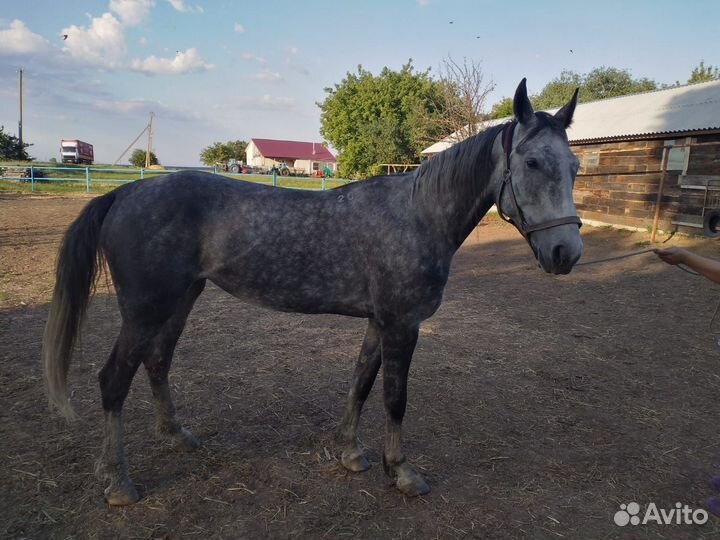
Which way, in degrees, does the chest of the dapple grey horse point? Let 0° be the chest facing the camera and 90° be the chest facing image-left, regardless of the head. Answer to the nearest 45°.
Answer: approximately 270°

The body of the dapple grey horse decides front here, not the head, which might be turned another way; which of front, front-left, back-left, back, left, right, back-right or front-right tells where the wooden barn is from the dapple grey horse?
front-left

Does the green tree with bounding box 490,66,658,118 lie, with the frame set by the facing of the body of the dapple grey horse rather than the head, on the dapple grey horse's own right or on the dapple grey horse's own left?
on the dapple grey horse's own left

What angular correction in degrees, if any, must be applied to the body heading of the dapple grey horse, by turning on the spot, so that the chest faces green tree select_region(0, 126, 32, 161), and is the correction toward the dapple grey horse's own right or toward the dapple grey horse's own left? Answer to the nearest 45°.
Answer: approximately 135° to the dapple grey horse's own left

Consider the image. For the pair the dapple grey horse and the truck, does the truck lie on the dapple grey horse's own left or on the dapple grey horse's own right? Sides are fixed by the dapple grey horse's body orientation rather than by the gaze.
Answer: on the dapple grey horse's own left
